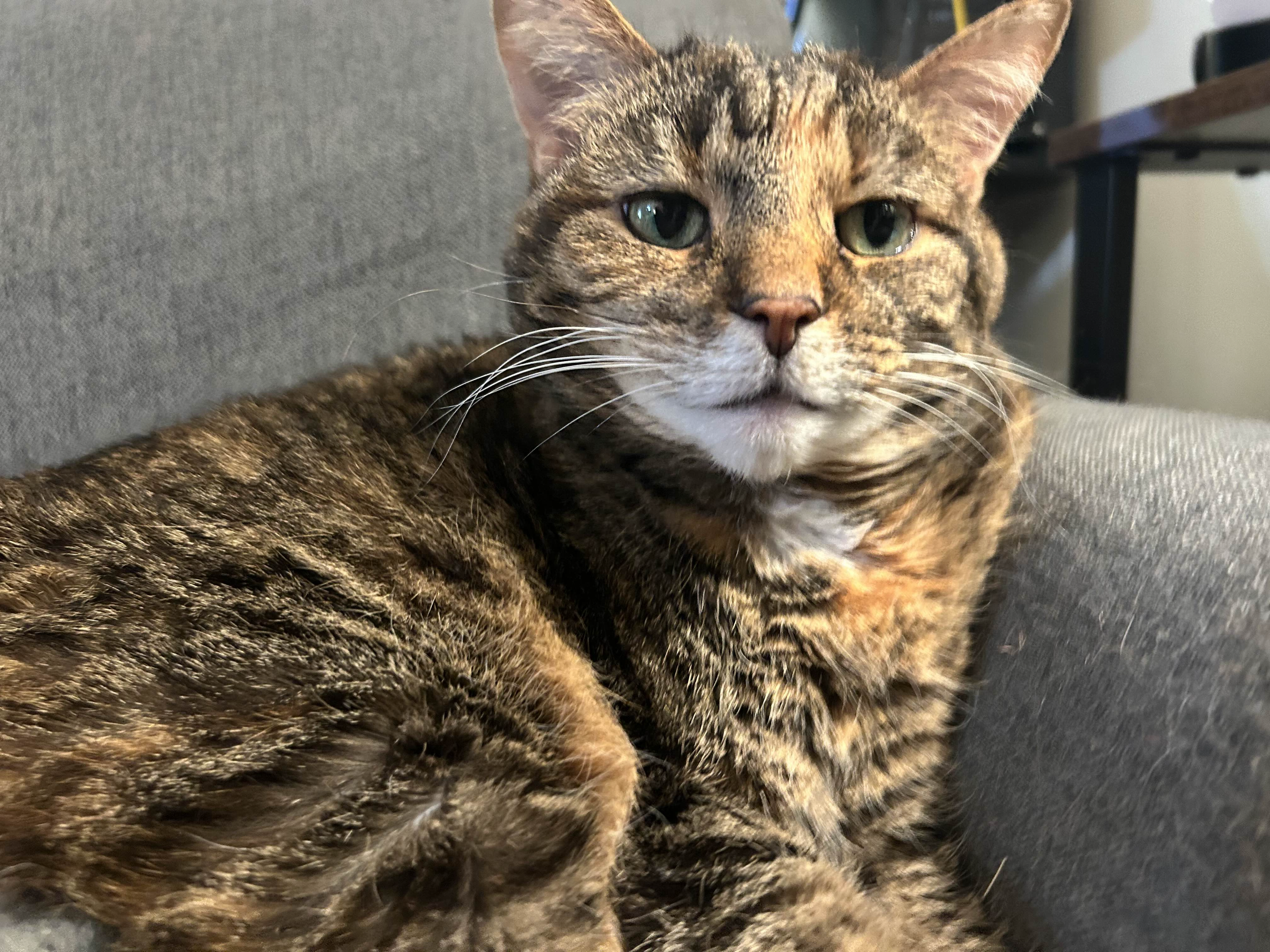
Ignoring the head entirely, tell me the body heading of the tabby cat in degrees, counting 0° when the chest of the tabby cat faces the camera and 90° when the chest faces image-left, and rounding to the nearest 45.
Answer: approximately 315°

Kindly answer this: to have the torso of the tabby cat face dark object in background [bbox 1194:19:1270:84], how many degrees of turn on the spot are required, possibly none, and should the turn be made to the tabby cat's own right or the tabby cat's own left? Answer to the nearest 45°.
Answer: approximately 90° to the tabby cat's own left

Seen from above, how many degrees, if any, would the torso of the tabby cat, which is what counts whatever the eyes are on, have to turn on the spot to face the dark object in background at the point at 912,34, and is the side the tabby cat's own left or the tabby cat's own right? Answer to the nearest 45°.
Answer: approximately 90° to the tabby cat's own left
